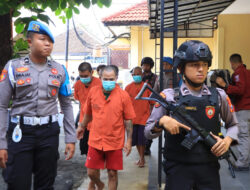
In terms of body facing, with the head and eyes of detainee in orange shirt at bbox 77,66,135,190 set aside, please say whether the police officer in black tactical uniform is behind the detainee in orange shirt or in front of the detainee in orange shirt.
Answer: in front

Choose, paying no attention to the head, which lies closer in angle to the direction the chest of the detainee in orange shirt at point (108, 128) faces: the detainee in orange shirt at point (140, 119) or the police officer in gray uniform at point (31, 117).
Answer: the police officer in gray uniform

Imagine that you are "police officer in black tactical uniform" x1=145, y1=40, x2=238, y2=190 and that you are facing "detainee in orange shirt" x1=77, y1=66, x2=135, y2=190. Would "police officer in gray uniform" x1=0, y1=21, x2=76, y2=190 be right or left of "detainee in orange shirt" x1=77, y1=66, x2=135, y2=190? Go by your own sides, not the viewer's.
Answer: left

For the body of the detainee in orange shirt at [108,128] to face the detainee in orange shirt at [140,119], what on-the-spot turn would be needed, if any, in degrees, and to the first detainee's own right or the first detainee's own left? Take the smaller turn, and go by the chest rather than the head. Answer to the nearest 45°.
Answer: approximately 180°

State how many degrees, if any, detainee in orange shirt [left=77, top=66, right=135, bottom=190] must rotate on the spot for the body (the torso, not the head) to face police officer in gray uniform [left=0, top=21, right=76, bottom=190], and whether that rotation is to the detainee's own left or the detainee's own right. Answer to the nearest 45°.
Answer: approximately 45° to the detainee's own right

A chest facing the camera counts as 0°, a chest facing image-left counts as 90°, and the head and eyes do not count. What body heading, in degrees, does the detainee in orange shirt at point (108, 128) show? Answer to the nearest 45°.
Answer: approximately 0°

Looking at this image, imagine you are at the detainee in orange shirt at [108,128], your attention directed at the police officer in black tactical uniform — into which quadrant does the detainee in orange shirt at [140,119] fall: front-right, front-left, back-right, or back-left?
back-left

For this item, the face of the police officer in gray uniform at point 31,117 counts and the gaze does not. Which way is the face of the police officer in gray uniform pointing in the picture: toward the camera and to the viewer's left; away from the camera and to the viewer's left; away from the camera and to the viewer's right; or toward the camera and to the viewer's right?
toward the camera and to the viewer's right
